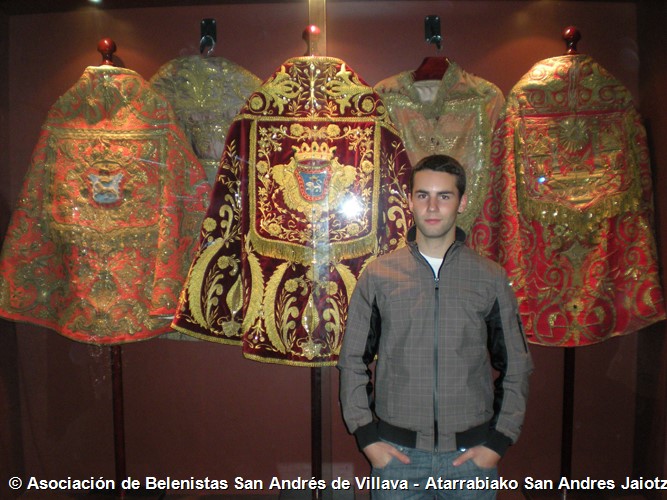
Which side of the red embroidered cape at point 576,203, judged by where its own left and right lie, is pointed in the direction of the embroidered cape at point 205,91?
left

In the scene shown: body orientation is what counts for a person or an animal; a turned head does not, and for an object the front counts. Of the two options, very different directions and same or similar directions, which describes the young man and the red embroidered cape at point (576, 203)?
very different directions

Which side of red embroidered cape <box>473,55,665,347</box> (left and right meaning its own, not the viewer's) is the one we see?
back

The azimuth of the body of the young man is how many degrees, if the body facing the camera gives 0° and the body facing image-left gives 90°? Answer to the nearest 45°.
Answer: approximately 0°

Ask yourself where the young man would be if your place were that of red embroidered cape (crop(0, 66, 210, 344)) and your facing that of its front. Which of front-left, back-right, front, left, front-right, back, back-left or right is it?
back-right

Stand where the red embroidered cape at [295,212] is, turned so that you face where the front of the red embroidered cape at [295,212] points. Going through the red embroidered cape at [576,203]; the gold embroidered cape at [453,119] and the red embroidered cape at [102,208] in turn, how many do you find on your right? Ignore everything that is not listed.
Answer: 2

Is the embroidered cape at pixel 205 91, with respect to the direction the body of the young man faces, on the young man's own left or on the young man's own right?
on the young man's own right
